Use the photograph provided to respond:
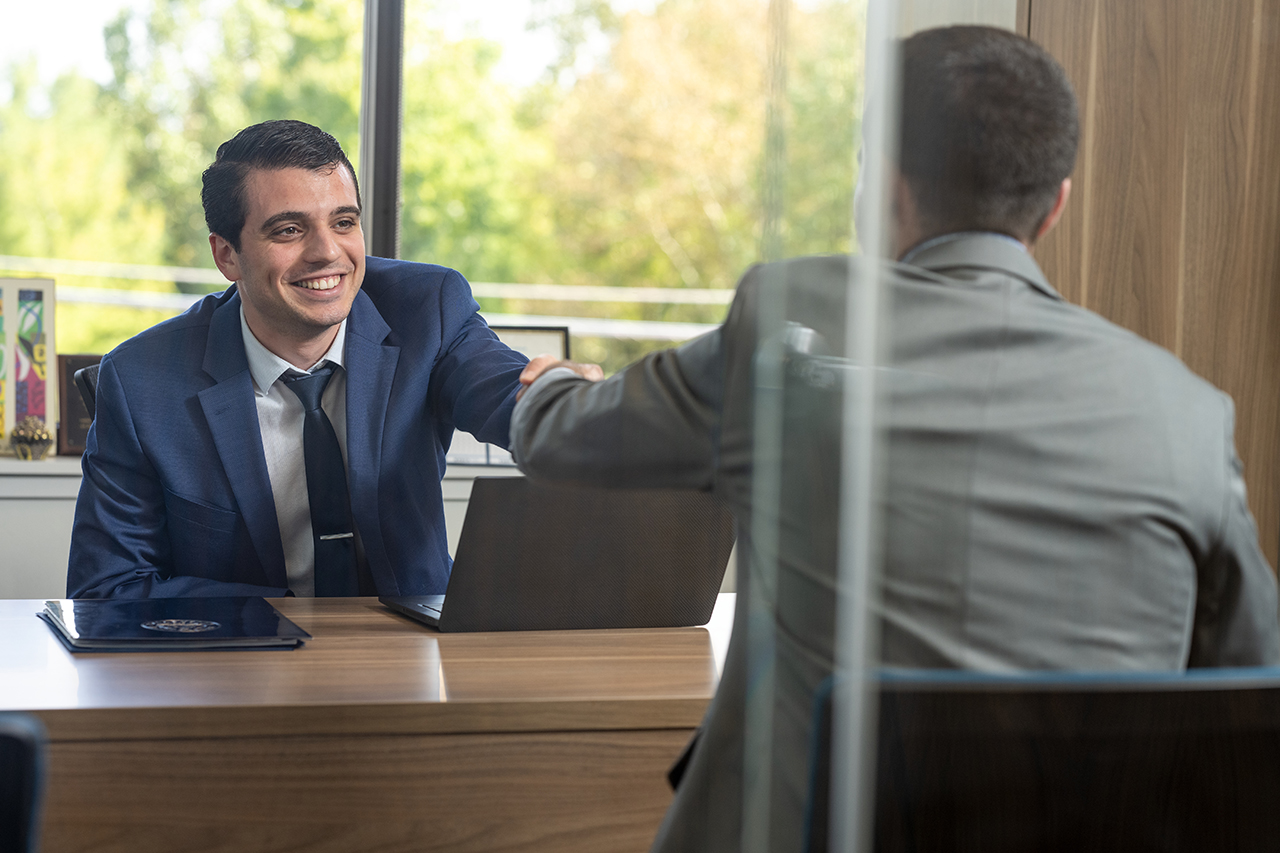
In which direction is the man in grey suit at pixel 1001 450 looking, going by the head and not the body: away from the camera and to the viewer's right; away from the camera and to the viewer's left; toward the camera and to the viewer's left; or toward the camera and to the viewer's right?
away from the camera and to the viewer's left

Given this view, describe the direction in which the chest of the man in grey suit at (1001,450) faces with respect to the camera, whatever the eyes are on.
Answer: away from the camera

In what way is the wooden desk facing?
away from the camera

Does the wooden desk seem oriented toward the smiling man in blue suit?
yes

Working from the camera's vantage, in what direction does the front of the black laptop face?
facing away from the viewer and to the left of the viewer

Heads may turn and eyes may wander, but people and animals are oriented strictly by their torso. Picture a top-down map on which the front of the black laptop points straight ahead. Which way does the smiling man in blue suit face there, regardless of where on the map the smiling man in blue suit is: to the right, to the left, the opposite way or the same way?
the opposite way

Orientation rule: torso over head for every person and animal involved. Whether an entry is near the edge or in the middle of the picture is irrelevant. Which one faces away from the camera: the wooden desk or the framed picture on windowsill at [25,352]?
the wooden desk
